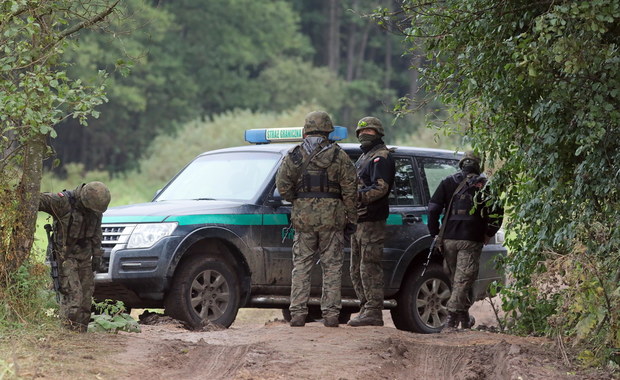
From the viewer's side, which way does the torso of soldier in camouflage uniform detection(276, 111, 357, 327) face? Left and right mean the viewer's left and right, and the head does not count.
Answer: facing away from the viewer

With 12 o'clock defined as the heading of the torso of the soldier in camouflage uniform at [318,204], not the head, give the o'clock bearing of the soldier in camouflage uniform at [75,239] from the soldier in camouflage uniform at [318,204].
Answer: the soldier in camouflage uniform at [75,239] is roughly at 8 o'clock from the soldier in camouflage uniform at [318,204].

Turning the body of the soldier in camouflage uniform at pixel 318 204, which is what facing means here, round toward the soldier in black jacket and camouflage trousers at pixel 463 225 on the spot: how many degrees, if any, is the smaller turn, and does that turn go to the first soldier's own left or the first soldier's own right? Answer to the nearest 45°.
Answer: approximately 45° to the first soldier's own right
